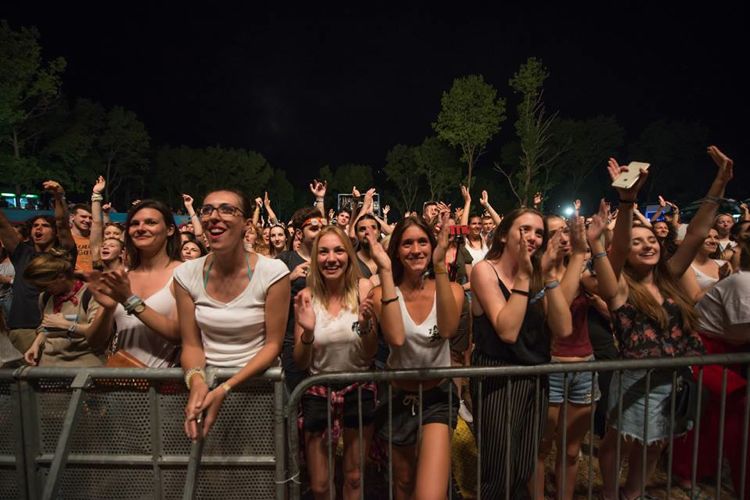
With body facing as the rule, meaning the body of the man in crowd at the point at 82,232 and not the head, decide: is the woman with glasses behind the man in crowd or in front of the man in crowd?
in front

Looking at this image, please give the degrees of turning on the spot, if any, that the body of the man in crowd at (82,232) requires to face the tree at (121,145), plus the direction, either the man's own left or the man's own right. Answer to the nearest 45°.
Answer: approximately 135° to the man's own left

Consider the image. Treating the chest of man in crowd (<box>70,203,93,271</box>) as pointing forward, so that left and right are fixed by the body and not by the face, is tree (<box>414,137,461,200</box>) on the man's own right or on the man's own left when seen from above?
on the man's own left

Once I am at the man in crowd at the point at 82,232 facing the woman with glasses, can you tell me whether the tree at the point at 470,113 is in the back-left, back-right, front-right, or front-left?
back-left

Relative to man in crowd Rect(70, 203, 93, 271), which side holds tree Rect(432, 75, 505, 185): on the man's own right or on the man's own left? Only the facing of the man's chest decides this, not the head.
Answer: on the man's own left

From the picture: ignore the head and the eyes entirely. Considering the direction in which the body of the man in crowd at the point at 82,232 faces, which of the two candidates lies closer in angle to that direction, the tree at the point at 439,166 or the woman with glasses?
the woman with glasses

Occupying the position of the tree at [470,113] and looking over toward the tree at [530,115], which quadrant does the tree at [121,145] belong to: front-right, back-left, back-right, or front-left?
back-right

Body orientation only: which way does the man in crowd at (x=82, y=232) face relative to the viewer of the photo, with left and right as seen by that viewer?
facing the viewer and to the right of the viewer

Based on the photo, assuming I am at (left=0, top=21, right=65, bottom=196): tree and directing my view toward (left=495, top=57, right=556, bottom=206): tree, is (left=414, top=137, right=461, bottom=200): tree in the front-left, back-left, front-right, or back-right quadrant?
front-left

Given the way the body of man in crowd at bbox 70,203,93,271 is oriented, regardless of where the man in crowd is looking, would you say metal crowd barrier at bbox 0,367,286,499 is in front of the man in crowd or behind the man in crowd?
in front
